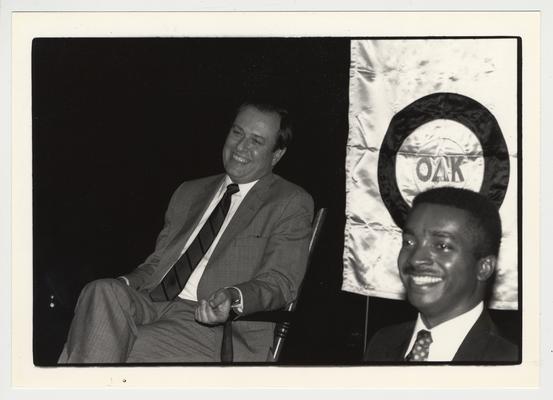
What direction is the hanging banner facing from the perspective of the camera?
toward the camera

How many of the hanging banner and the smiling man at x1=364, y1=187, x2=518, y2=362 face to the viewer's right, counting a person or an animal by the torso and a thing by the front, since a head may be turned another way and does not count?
0

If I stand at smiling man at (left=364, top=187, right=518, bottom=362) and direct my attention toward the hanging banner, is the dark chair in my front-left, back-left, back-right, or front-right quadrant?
front-left

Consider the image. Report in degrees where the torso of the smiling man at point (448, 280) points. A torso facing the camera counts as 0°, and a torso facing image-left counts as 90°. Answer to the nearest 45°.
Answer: approximately 45°

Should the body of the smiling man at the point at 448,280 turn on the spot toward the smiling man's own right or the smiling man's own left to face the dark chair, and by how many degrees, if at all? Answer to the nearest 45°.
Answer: approximately 45° to the smiling man's own right
